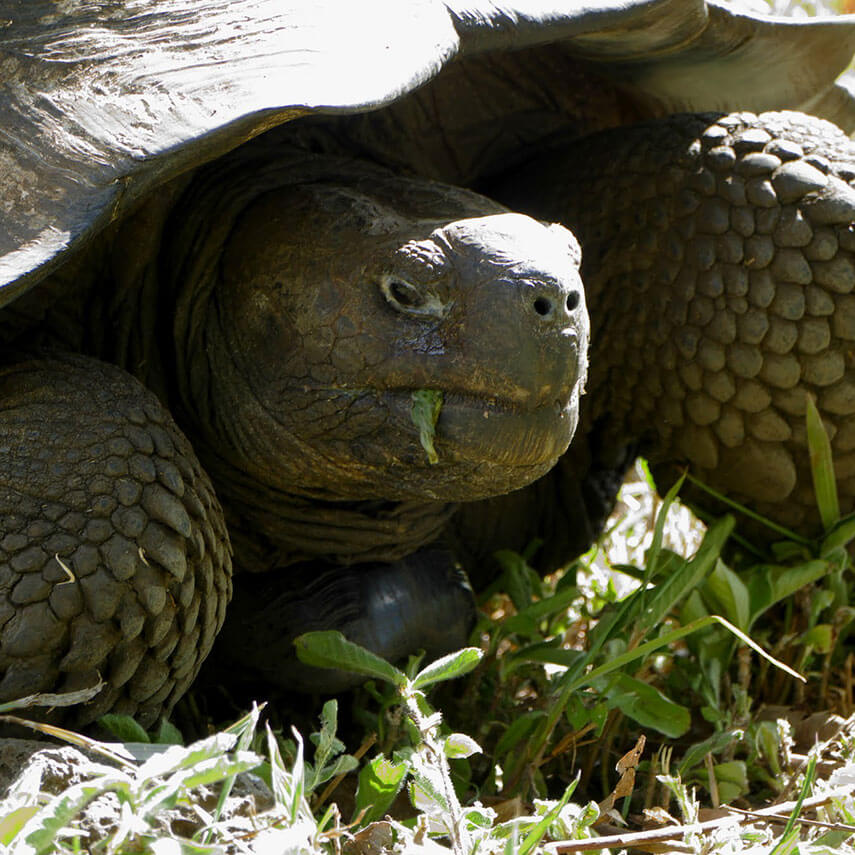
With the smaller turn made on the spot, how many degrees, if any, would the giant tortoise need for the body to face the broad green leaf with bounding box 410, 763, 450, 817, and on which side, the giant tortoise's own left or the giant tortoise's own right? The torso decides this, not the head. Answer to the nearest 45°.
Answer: approximately 45° to the giant tortoise's own right

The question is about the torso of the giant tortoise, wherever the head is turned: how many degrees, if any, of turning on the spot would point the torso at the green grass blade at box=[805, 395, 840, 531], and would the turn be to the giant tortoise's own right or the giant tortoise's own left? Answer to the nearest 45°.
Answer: approximately 45° to the giant tortoise's own left

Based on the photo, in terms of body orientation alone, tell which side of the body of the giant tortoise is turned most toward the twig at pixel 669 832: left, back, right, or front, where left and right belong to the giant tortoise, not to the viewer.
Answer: front

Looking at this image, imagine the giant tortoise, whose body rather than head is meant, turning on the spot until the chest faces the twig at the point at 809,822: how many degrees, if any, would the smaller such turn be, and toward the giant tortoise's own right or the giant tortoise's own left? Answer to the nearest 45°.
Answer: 0° — it already faces it

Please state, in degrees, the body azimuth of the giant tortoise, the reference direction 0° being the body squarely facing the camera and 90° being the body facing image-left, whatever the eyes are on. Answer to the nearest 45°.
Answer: approximately 315°
